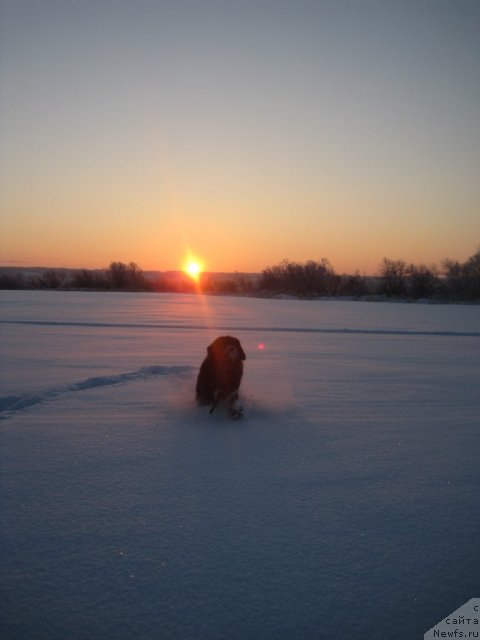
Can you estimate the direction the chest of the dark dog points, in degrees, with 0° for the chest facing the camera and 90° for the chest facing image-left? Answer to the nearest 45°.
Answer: approximately 315°
